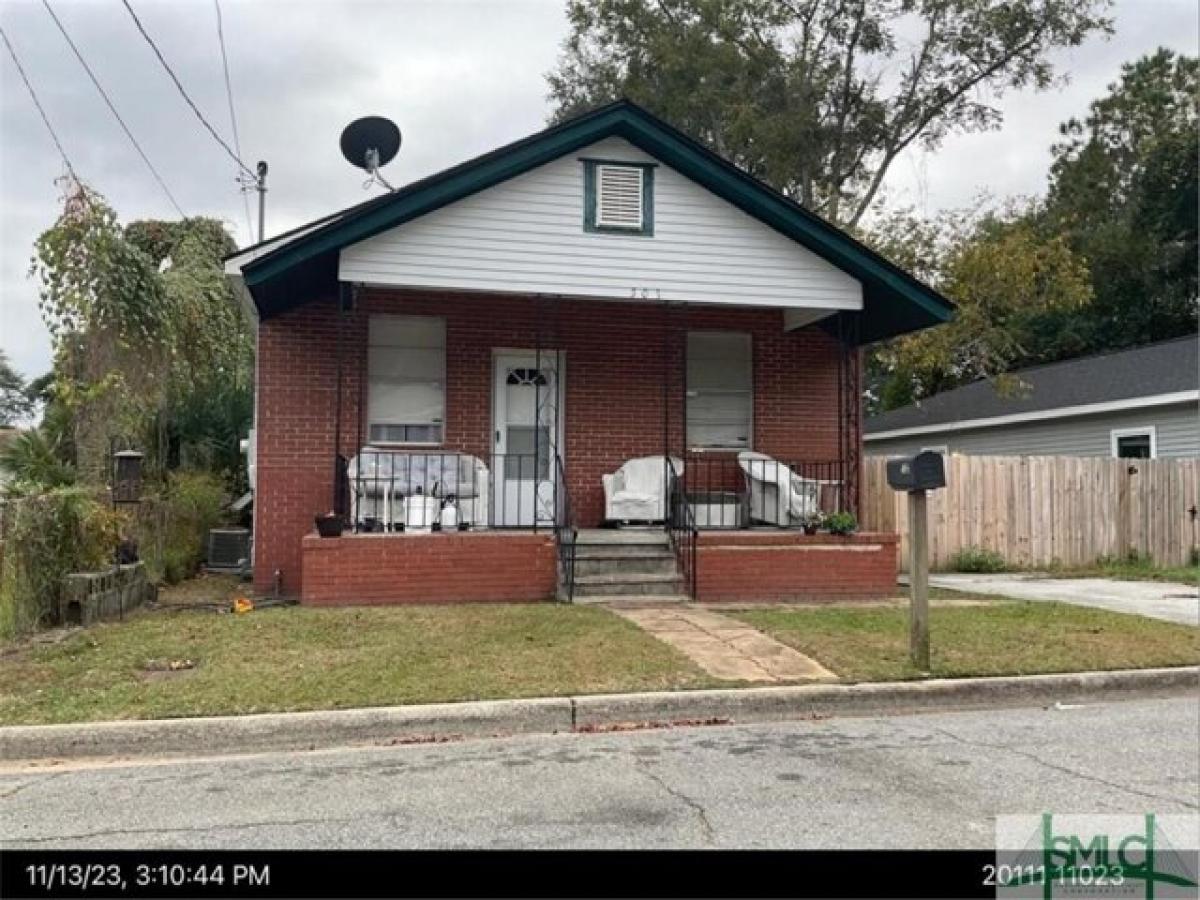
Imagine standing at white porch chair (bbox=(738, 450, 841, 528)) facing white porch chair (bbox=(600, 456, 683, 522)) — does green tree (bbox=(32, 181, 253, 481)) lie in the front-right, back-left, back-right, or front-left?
front-right

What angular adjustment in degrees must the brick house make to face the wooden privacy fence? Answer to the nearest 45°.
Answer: approximately 135° to its left

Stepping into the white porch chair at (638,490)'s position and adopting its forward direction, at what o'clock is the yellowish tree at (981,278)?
The yellowish tree is roughly at 7 o'clock from the white porch chair.

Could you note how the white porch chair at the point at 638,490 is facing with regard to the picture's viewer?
facing the viewer

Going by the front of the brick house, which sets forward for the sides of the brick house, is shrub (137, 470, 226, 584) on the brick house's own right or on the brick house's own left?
on the brick house's own right

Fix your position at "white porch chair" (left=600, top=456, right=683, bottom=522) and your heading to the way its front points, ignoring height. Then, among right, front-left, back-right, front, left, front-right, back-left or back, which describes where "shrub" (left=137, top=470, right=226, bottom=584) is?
right

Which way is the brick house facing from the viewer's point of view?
toward the camera
